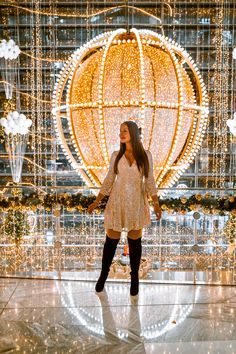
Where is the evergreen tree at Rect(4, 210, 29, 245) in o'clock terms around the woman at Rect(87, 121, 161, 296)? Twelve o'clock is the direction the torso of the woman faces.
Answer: The evergreen tree is roughly at 5 o'clock from the woman.

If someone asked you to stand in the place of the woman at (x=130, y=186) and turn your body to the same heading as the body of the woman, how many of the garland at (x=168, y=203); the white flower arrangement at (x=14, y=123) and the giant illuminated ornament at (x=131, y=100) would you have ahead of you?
0

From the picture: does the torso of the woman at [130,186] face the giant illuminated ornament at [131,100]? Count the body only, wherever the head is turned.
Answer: no

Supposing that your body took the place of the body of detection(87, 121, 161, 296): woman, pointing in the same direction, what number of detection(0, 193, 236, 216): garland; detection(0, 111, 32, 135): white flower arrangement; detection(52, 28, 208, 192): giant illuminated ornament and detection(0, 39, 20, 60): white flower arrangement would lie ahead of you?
0

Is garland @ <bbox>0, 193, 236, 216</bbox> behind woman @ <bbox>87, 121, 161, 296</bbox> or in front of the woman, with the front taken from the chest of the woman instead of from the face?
behind

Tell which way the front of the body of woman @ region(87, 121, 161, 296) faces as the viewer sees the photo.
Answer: toward the camera

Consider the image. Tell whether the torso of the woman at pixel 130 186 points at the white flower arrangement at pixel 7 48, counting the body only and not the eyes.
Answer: no

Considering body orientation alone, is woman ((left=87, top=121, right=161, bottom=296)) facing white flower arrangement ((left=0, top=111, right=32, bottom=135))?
no

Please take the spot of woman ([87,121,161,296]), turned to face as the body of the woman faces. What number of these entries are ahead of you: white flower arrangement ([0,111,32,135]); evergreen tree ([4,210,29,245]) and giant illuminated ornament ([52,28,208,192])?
0

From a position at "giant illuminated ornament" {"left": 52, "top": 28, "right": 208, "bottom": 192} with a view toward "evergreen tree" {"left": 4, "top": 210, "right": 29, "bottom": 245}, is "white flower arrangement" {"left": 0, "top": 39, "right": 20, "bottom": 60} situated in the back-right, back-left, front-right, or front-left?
front-right

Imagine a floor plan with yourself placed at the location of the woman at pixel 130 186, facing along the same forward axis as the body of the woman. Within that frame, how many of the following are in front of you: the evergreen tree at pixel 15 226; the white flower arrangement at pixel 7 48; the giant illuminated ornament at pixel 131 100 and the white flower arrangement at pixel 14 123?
0
